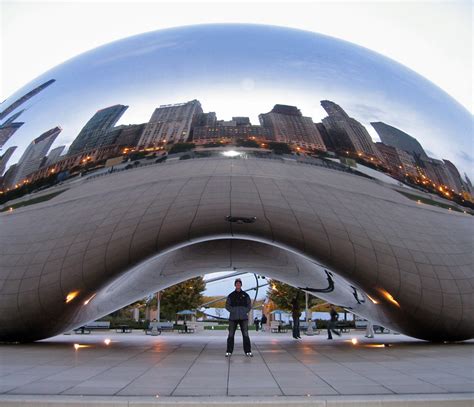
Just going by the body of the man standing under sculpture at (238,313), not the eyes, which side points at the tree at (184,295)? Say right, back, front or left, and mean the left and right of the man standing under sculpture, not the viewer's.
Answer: back

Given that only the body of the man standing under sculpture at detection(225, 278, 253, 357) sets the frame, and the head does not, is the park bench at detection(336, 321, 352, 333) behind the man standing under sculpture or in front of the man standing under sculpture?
behind

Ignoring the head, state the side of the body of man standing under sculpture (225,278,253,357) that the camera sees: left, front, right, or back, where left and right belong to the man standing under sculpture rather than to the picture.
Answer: front
